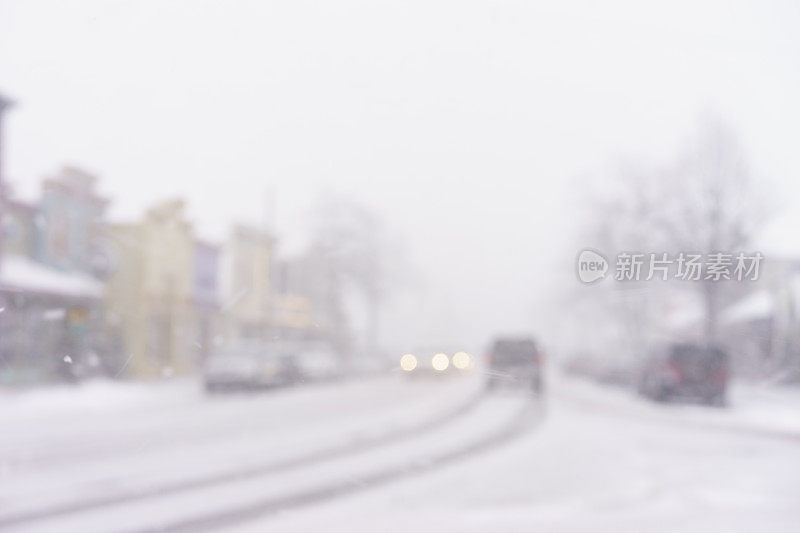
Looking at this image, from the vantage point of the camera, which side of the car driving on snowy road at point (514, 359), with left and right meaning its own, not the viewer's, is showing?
back

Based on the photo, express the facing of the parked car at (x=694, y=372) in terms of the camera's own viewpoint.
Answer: facing away from the viewer and to the left of the viewer

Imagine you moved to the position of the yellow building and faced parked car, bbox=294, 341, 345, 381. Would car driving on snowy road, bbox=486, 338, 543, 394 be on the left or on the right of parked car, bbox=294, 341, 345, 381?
right

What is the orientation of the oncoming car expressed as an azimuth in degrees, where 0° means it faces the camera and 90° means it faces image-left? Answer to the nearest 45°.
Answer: approximately 0°

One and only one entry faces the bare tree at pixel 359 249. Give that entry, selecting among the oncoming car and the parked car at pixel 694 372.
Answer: the parked car

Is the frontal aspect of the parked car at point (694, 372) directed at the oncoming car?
yes

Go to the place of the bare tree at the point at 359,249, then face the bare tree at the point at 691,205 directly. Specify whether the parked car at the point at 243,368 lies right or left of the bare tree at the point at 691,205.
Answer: right

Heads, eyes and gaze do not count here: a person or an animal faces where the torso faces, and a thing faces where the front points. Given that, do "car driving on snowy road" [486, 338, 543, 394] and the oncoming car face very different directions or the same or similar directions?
very different directions

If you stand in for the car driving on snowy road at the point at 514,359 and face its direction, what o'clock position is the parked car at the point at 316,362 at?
the parked car at the point at 316,362 is roughly at 11 o'clock from the car driving on snowy road at the point at 514,359.

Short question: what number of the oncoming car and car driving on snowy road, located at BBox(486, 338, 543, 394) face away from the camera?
1
